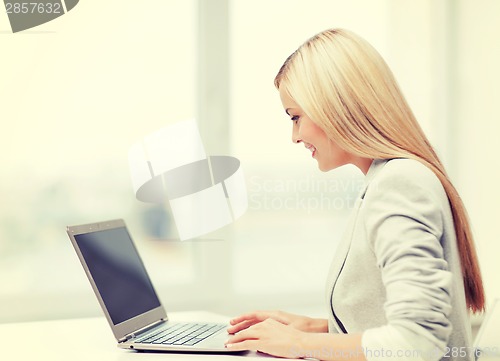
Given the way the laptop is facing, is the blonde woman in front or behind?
in front

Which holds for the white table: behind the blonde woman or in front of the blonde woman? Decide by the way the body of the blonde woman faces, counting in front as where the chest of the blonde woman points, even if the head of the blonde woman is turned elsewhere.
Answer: in front

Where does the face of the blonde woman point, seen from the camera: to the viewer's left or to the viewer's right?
to the viewer's left

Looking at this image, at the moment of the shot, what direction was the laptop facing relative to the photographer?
facing to the right of the viewer

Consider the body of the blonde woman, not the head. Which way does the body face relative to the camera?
to the viewer's left

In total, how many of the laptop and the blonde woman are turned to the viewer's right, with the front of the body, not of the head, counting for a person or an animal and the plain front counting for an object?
1

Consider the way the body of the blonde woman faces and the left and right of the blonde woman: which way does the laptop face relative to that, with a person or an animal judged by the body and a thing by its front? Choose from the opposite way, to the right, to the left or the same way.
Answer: the opposite way
